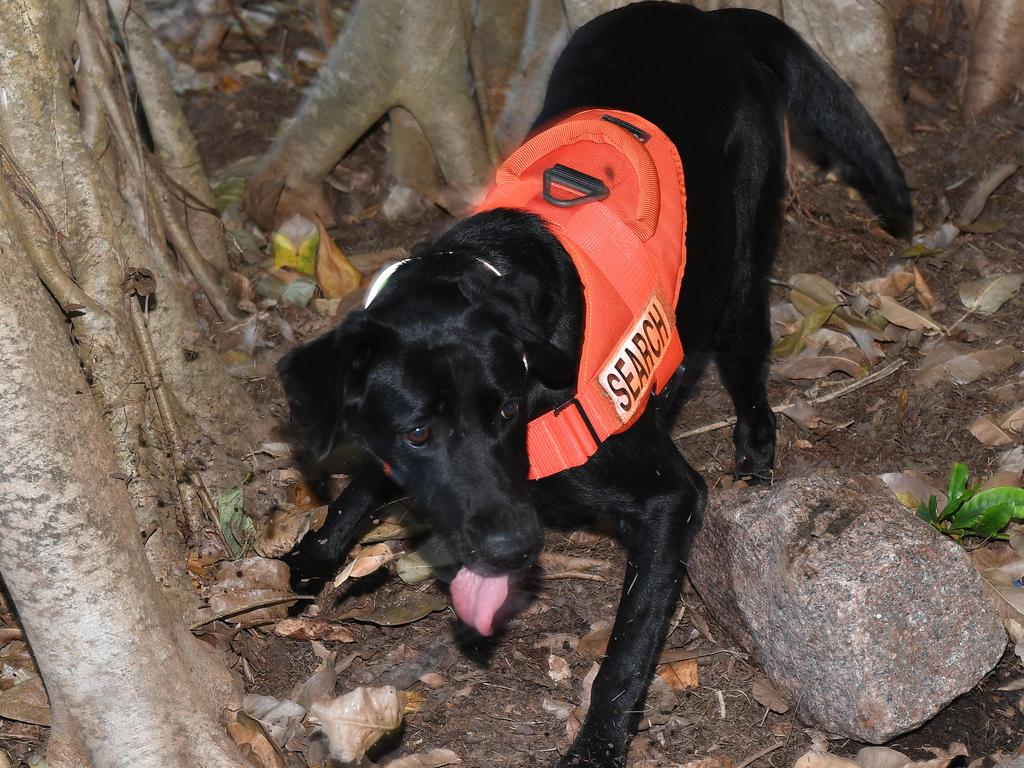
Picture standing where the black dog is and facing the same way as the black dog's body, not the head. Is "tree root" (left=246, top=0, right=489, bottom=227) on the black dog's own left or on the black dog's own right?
on the black dog's own right

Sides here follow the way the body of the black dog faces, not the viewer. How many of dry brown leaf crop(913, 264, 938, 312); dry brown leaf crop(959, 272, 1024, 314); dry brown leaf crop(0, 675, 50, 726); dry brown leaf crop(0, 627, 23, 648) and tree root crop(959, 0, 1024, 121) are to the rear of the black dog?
3

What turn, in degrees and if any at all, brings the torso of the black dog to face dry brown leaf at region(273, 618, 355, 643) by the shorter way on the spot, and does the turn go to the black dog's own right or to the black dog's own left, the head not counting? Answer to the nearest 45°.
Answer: approximately 45° to the black dog's own right

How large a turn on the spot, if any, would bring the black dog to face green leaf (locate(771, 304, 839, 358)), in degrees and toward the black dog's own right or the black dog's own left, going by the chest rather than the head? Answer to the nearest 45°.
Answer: approximately 180°

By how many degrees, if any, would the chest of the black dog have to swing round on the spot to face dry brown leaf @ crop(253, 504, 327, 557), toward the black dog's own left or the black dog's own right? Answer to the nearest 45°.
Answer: approximately 45° to the black dog's own right

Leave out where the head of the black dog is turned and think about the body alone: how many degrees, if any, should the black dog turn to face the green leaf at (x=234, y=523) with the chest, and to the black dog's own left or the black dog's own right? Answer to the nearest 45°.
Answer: approximately 45° to the black dog's own right

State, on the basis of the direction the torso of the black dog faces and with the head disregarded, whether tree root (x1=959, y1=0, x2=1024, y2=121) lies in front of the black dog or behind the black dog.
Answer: behind

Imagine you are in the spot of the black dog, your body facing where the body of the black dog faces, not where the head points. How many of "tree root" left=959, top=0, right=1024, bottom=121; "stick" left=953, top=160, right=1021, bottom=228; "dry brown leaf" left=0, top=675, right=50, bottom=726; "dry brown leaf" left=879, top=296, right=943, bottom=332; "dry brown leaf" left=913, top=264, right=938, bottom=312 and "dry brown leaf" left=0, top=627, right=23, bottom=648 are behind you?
4

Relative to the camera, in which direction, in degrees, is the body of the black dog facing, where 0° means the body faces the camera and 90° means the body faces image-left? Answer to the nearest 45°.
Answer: approximately 45°

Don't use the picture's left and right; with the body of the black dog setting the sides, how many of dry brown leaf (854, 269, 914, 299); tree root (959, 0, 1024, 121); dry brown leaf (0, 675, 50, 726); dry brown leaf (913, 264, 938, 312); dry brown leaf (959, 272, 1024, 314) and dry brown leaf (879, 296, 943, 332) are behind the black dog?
5

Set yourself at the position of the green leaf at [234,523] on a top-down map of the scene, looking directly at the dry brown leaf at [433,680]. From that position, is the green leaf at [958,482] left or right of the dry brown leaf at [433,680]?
left

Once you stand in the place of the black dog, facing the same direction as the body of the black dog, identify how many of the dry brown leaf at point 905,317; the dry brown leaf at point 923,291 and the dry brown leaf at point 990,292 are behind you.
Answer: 3
